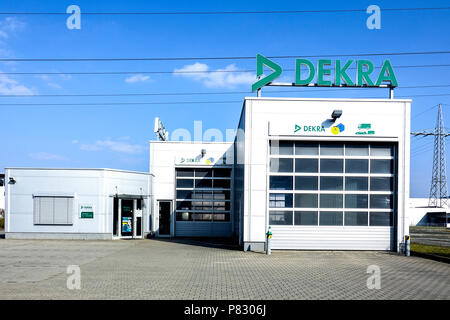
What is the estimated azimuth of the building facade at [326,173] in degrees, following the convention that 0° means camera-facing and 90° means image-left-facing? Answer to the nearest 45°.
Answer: approximately 0°
